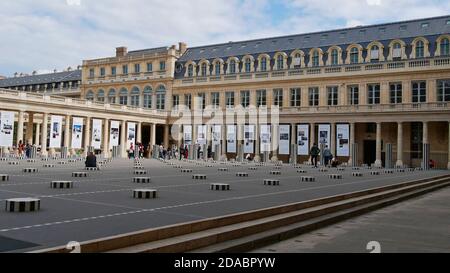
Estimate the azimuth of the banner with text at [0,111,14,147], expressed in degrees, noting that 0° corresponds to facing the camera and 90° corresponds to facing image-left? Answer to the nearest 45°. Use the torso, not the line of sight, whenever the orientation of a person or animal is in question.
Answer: approximately 0°
